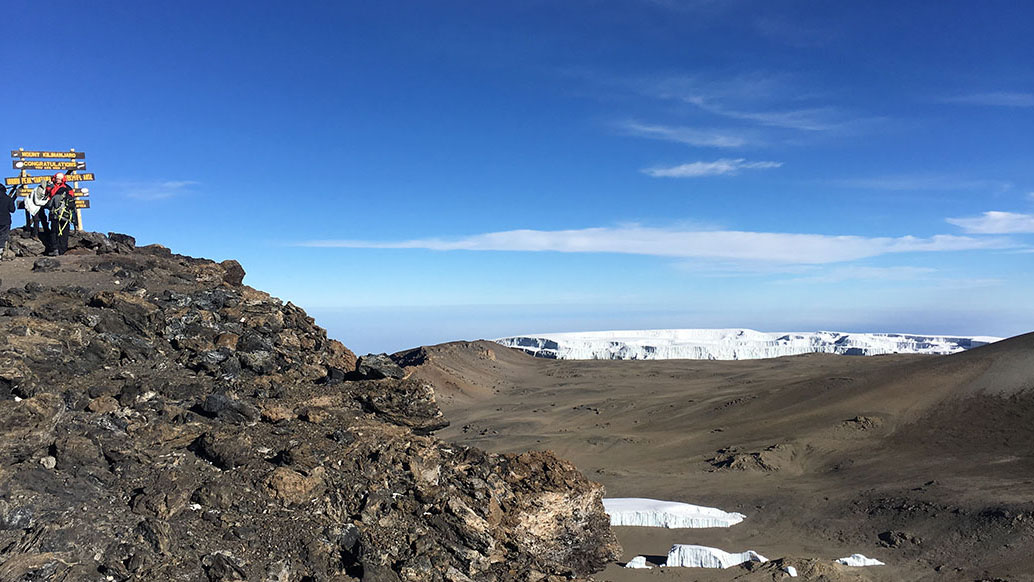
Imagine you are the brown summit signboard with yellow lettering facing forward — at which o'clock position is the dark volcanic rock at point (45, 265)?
The dark volcanic rock is roughly at 12 o'clock from the brown summit signboard with yellow lettering.

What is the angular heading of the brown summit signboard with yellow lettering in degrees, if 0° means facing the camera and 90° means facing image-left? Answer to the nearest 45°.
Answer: approximately 0°

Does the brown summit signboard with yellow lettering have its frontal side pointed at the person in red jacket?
yes
